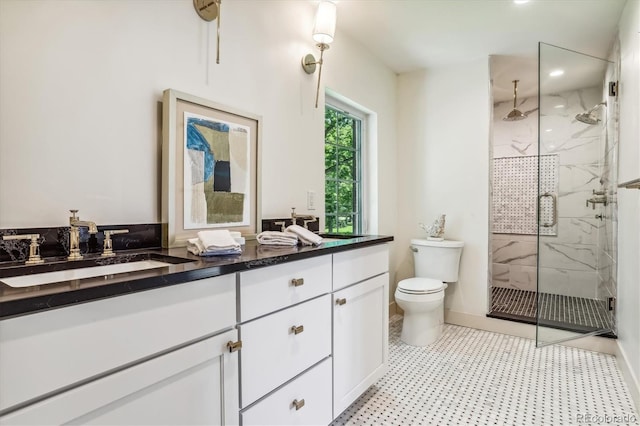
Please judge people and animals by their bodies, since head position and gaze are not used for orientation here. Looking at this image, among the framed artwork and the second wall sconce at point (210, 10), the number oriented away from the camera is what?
0

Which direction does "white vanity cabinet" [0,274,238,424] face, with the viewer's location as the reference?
facing the viewer and to the right of the viewer

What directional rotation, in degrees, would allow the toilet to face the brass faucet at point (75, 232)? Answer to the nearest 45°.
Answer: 0° — it already faces it

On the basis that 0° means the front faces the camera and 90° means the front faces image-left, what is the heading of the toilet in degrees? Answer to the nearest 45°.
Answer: approximately 45°

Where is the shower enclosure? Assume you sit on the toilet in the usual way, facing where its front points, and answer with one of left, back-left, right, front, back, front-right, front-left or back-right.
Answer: back-left

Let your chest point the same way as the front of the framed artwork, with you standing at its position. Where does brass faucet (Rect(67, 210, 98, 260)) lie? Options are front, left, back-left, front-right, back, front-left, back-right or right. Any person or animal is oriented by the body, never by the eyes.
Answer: right

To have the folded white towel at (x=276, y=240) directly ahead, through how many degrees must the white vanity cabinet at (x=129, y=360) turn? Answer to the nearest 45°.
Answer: approximately 90° to its left
